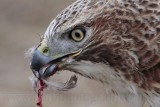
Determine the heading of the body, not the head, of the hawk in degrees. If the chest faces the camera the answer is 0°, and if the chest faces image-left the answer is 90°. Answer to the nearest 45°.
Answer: approximately 90°
